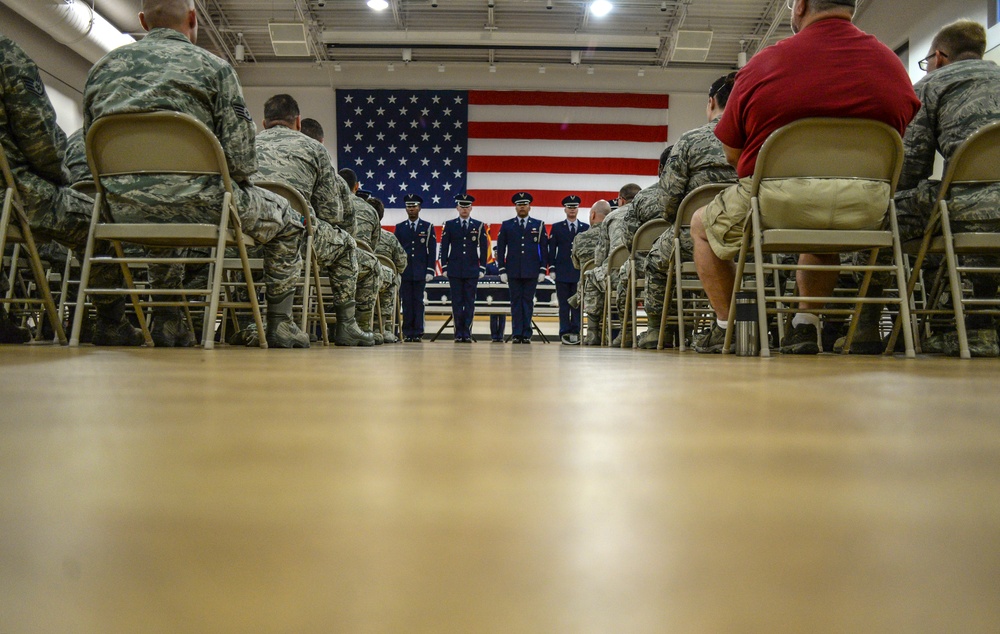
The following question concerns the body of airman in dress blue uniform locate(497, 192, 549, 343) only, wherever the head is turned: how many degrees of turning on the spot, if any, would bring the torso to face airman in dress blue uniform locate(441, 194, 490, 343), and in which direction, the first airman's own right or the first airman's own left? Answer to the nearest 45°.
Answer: approximately 90° to the first airman's own right

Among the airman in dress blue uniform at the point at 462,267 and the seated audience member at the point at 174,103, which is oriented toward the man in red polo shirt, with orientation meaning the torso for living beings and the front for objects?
the airman in dress blue uniform

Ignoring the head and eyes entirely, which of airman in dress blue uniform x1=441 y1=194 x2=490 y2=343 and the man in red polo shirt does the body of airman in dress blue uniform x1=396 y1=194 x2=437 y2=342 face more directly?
the man in red polo shirt

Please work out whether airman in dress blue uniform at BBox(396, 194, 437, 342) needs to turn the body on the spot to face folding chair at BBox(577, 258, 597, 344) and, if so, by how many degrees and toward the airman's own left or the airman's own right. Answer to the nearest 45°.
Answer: approximately 45° to the airman's own left

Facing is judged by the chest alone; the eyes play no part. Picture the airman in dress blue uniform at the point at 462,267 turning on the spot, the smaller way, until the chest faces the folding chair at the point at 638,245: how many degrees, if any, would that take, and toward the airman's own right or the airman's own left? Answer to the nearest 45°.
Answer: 0° — they already face it

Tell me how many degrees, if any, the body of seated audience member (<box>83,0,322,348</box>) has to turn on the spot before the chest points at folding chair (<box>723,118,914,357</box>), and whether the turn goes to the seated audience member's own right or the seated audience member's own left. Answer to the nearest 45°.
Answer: approximately 135° to the seated audience member's own right

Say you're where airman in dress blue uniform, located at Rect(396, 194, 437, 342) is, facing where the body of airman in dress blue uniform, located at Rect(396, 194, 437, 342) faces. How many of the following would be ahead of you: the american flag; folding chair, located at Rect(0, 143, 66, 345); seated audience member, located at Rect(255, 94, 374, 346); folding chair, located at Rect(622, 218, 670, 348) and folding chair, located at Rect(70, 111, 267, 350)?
4

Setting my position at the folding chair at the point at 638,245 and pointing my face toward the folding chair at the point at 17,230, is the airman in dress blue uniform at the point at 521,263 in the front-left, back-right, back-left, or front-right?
back-right

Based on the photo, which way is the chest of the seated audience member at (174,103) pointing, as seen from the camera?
away from the camera
